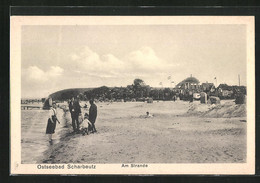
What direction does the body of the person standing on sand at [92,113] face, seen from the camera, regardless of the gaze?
to the viewer's left

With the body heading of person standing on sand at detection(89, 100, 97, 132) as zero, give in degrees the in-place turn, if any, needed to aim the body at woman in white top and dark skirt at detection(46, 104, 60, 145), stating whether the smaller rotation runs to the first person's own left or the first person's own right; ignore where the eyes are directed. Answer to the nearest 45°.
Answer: approximately 90° to the first person's own left
